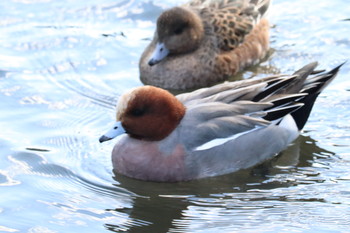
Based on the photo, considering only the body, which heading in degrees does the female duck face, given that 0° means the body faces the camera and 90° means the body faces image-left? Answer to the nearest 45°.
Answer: approximately 45°

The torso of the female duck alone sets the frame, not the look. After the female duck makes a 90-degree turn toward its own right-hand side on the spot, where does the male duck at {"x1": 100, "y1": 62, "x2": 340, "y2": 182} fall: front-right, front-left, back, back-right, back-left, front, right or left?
back-left

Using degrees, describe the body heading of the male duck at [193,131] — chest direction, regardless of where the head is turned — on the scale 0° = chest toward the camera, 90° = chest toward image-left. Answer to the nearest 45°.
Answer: approximately 45°
